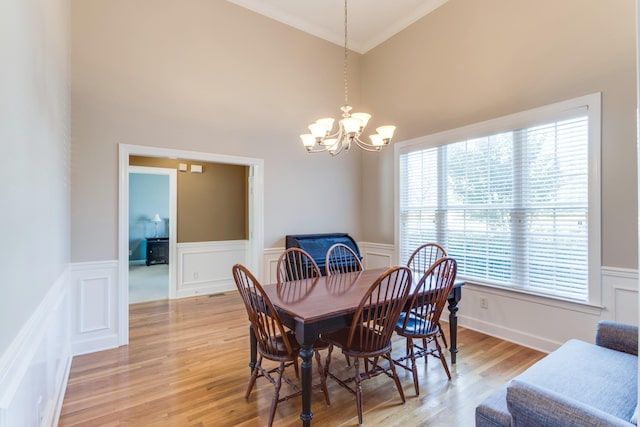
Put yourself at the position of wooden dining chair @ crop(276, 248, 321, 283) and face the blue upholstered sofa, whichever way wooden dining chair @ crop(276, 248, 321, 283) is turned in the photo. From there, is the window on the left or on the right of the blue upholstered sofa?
left

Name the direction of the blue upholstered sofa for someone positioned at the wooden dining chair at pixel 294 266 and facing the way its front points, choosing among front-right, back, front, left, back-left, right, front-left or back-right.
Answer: front

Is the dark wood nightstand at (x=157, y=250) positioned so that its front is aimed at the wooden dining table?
yes

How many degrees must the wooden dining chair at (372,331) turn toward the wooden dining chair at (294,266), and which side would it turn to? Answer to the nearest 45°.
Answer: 0° — it already faces it

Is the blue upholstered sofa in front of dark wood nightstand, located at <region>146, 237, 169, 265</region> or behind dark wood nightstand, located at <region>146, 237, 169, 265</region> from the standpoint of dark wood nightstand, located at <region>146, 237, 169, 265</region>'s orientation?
in front

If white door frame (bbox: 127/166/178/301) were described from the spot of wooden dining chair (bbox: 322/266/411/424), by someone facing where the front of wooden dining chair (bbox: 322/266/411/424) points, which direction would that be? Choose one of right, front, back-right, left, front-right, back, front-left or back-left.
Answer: front

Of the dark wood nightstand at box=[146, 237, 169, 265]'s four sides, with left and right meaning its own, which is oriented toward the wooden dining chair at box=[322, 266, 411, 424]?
front

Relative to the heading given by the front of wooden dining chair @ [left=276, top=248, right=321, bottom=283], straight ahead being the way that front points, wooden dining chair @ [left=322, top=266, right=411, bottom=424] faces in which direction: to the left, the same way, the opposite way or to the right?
the opposite way

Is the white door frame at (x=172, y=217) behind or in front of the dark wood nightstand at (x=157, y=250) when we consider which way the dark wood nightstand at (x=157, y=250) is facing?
in front

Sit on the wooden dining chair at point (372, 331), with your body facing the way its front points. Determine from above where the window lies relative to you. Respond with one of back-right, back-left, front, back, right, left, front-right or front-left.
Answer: right

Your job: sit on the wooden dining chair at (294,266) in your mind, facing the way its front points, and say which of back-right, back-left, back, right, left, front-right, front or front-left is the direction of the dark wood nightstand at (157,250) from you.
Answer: back

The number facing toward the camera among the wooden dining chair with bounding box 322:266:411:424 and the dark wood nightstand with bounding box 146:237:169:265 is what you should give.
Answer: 1

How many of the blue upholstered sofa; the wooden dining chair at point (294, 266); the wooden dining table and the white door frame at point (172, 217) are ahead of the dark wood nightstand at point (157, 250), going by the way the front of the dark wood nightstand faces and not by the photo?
4

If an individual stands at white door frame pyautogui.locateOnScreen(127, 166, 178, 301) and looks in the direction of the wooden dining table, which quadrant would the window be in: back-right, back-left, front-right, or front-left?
front-left

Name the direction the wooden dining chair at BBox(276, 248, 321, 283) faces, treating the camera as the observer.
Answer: facing the viewer and to the right of the viewer

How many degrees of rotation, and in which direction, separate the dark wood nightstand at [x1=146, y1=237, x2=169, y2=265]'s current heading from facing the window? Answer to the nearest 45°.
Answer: approximately 45° to its left

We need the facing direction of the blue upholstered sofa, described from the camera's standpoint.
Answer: facing away from the viewer and to the left of the viewer

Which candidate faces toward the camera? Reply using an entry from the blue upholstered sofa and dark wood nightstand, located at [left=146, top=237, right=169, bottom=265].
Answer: the dark wood nightstand

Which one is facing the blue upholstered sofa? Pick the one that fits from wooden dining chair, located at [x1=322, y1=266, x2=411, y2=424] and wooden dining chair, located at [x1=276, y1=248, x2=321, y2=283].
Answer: wooden dining chair, located at [x1=276, y1=248, x2=321, y2=283]

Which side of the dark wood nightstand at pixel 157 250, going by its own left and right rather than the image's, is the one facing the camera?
front
